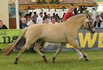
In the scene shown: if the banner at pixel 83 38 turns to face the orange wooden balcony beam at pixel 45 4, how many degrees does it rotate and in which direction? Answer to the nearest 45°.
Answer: approximately 180°

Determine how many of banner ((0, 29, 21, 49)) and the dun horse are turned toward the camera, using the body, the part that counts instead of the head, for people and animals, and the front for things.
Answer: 1

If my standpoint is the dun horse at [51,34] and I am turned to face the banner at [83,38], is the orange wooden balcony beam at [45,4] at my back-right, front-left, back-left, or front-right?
front-left

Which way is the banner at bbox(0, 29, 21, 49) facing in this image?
toward the camera

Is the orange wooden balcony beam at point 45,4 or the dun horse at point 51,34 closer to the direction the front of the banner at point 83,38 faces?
the dun horse

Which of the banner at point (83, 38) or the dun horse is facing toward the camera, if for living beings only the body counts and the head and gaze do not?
the banner

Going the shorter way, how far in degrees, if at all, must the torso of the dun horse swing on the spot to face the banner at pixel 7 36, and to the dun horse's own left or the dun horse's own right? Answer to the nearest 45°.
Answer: approximately 135° to the dun horse's own left

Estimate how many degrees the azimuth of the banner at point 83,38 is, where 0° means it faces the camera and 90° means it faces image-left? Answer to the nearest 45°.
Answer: approximately 0°

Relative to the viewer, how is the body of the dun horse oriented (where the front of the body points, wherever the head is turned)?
to the viewer's right

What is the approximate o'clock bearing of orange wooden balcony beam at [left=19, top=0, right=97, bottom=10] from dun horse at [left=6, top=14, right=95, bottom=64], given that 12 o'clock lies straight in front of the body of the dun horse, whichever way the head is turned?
The orange wooden balcony beam is roughly at 9 o'clock from the dun horse.

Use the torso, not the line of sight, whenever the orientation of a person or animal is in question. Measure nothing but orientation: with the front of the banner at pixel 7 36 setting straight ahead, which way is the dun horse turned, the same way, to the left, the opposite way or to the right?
to the left
